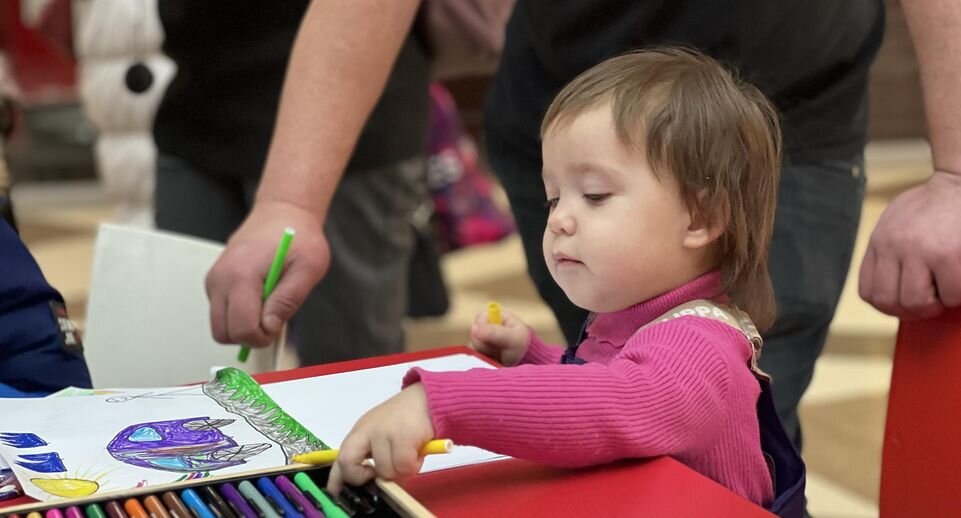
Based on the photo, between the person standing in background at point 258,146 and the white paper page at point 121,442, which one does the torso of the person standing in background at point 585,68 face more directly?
the white paper page

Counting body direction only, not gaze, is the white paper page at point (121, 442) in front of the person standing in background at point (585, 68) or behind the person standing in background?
in front

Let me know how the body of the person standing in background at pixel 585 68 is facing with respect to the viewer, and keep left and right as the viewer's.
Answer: facing the viewer

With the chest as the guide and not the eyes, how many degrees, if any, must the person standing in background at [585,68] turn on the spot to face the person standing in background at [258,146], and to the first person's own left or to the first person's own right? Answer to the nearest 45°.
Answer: approximately 135° to the first person's own right

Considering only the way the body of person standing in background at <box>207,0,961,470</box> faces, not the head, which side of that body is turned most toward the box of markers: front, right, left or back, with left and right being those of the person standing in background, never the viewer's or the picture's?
front
